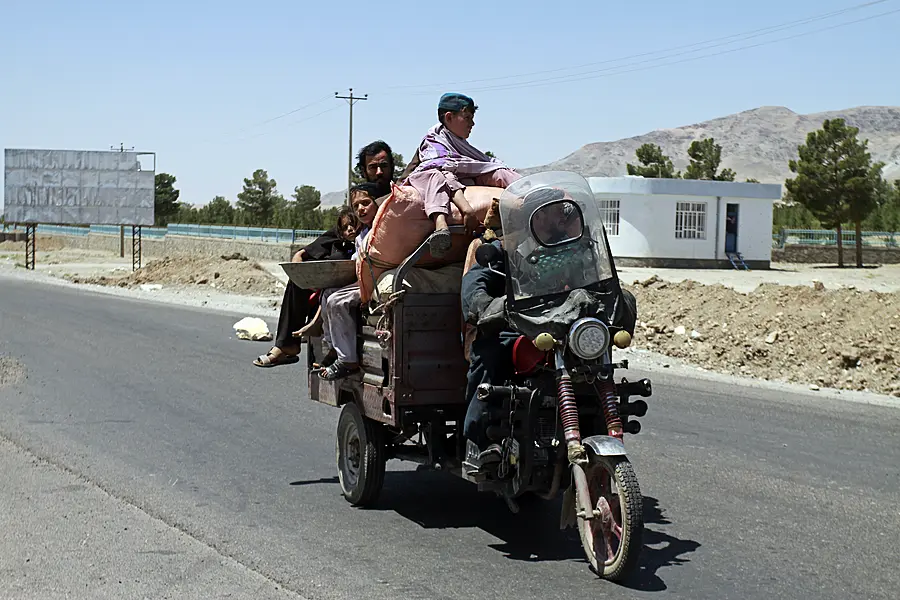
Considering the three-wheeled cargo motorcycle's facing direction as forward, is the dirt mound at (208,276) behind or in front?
behind

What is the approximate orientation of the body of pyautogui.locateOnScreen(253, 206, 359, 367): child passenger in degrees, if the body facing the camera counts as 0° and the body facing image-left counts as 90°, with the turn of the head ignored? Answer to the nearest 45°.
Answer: approximately 45°

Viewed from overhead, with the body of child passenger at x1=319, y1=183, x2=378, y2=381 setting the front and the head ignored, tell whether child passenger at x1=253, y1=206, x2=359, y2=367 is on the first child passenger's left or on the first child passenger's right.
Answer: on the first child passenger's right

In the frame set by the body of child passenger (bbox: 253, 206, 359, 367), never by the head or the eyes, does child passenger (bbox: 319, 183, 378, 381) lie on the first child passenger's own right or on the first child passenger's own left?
on the first child passenger's own left

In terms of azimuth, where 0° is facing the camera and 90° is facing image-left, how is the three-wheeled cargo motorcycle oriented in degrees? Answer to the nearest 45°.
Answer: approximately 315°

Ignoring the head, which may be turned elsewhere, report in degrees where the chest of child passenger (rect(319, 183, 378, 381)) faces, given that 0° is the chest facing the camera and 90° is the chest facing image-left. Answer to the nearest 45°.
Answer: approximately 45°

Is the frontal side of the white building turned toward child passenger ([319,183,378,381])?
yes

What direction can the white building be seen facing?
toward the camera

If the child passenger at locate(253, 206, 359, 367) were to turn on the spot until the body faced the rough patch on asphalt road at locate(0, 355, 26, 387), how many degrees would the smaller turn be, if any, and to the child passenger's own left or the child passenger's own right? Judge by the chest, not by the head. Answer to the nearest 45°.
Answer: approximately 90° to the child passenger's own right

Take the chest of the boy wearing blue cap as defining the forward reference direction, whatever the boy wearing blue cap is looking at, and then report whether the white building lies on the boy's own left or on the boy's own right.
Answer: on the boy's own left

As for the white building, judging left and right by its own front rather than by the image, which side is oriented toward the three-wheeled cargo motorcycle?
front

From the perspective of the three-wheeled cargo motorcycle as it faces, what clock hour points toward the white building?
The white building is roughly at 8 o'clock from the three-wheeled cargo motorcycle.

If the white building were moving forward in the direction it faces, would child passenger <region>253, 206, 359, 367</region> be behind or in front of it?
in front
